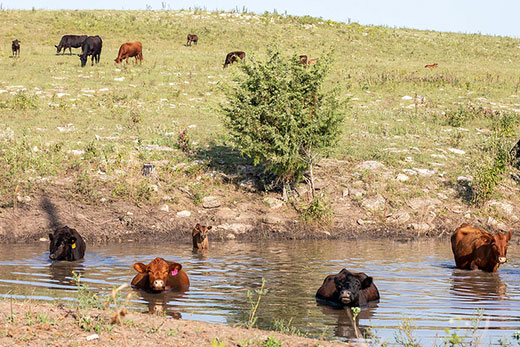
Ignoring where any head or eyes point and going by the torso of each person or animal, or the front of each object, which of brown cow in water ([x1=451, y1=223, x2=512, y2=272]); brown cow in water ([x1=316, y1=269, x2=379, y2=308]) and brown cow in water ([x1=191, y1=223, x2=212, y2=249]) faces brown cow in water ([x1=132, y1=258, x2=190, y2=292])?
brown cow in water ([x1=191, y1=223, x2=212, y2=249])

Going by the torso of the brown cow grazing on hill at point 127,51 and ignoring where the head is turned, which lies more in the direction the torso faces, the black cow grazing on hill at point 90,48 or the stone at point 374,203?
the black cow grazing on hill

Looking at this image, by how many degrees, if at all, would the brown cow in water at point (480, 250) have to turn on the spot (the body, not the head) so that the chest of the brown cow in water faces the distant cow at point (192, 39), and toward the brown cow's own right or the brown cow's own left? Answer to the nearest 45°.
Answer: approximately 180°

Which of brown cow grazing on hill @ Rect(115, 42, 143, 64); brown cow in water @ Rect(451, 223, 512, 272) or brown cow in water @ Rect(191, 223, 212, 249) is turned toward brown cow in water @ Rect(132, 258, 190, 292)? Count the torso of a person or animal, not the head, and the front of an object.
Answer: brown cow in water @ Rect(191, 223, 212, 249)

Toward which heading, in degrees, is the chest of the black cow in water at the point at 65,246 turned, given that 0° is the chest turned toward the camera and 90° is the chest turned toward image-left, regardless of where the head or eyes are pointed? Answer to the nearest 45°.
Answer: approximately 45°

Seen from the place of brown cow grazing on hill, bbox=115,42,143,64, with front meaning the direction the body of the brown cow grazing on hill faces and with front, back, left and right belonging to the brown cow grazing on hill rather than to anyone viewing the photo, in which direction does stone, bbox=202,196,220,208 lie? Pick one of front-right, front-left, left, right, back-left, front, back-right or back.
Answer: left

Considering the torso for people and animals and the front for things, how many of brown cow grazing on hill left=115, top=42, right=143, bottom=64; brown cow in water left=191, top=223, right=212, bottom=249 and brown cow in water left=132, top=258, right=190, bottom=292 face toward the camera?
2

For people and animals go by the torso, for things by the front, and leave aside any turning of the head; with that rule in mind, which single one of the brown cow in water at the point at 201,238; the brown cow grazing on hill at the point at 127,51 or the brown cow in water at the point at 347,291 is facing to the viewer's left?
the brown cow grazing on hill

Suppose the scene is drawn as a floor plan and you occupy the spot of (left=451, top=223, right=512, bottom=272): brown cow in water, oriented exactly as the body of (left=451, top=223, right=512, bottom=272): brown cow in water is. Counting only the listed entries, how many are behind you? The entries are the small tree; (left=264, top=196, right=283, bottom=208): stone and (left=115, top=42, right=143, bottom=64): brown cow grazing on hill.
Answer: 3

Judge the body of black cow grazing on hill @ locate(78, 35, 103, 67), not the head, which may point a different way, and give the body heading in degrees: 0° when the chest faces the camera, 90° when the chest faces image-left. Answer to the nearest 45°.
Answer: approximately 45°

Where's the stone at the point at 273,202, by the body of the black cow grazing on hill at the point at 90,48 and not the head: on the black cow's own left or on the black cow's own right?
on the black cow's own left

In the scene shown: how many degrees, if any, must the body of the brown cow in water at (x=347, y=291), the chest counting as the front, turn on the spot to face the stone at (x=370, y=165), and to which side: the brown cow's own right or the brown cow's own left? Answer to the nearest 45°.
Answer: approximately 180°

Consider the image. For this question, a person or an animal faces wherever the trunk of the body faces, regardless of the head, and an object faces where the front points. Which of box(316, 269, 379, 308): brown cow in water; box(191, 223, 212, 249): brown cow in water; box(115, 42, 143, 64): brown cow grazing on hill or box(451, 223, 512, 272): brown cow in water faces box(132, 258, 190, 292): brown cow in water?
box(191, 223, 212, 249): brown cow in water

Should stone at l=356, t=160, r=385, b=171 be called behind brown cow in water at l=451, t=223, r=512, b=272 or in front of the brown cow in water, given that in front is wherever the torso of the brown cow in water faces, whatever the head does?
behind

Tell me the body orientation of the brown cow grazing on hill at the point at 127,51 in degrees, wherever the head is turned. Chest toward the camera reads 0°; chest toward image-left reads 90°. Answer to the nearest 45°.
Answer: approximately 90°

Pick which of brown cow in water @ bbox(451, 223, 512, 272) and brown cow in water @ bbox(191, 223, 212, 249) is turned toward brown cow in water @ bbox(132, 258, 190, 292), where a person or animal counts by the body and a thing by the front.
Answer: brown cow in water @ bbox(191, 223, 212, 249)
